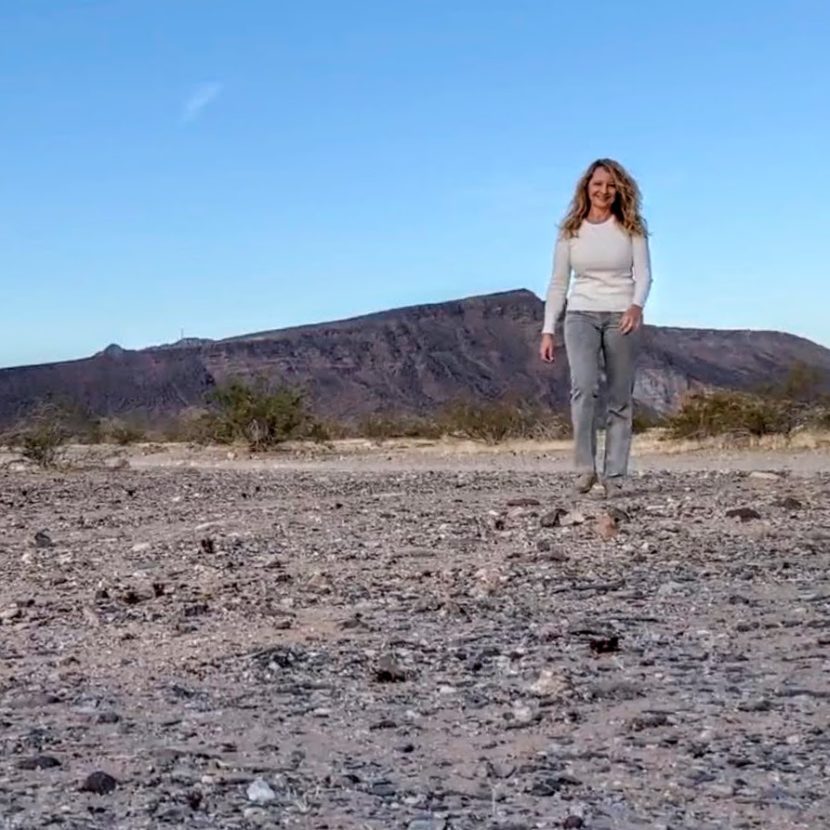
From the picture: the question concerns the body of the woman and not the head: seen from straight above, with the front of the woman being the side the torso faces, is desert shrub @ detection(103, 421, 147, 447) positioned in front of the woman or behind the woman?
behind

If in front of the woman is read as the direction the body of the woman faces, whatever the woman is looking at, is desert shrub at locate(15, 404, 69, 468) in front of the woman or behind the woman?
behind

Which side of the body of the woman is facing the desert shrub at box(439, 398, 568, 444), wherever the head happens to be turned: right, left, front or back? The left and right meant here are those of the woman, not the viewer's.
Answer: back

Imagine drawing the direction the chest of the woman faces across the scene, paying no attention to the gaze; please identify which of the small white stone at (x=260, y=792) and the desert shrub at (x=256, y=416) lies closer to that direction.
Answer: the small white stone

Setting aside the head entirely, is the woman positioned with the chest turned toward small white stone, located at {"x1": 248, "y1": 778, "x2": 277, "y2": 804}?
yes

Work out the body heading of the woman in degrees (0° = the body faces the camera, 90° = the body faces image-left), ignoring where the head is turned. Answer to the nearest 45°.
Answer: approximately 0°

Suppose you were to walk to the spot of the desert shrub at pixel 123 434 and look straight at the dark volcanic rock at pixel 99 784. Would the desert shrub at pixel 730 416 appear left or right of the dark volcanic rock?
left

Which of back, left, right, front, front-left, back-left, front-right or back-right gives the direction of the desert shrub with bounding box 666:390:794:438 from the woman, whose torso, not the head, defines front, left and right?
back
